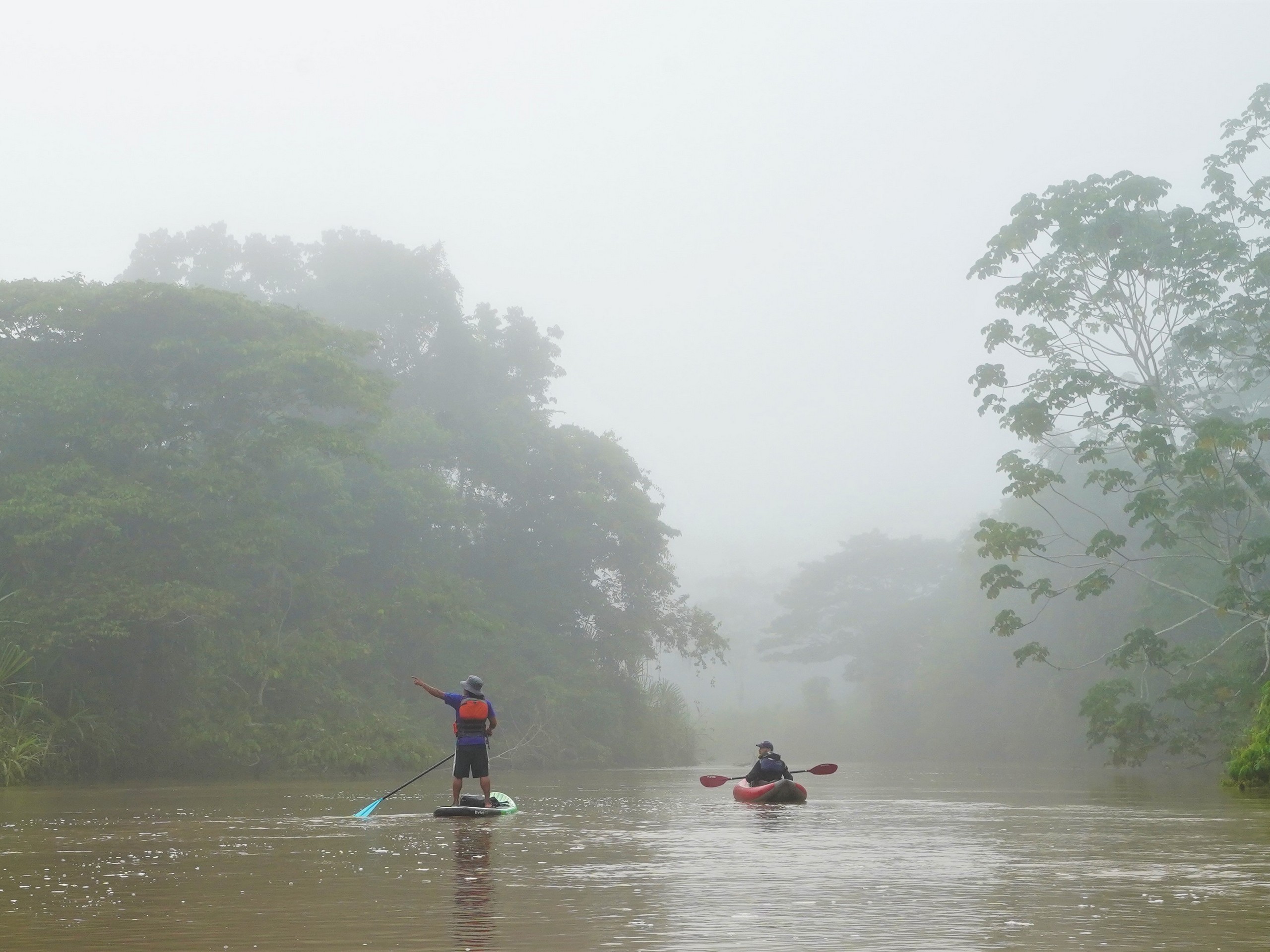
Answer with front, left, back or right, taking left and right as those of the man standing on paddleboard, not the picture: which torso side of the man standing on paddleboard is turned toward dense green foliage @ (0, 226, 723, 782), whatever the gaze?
front

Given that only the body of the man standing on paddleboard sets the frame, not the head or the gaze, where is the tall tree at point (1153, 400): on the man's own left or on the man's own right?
on the man's own right

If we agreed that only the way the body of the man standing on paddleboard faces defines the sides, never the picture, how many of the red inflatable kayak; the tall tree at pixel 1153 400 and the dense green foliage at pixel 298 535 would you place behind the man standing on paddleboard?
0

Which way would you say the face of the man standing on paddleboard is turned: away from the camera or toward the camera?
away from the camera

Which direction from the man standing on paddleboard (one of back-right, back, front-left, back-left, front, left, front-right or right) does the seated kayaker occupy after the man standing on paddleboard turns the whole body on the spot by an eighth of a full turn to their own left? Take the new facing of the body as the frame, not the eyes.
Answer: right

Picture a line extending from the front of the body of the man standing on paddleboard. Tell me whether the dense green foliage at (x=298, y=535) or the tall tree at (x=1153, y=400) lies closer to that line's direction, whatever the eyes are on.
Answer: the dense green foliage

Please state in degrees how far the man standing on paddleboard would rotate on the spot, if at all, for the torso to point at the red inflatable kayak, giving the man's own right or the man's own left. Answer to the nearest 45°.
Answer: approximately 45° to the man's own right

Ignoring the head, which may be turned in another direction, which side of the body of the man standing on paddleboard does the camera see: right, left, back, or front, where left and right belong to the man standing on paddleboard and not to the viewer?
back

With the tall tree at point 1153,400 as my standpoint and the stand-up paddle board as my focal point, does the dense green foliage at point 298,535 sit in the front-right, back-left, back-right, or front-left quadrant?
front-right
